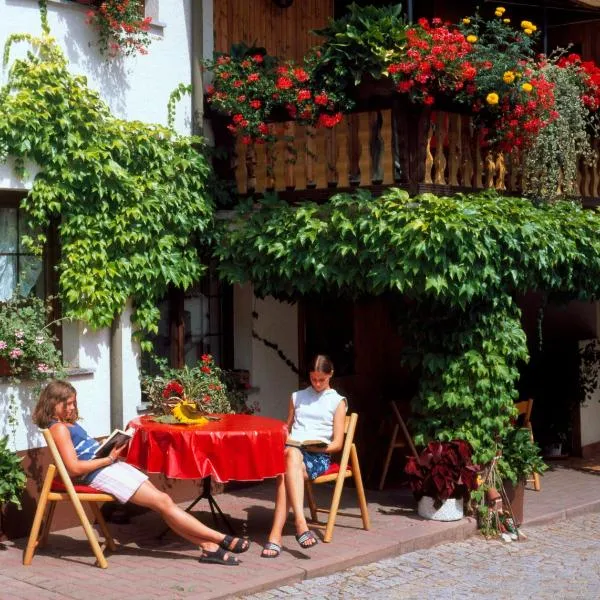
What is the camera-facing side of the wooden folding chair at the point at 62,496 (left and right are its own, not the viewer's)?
right

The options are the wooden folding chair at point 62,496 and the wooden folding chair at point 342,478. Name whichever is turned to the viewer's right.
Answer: the wooden folding chair at point 62,496

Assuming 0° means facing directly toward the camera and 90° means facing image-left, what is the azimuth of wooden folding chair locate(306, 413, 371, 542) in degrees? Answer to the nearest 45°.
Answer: approximately 45°

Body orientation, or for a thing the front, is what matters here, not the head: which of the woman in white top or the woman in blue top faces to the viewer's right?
the woman in blue top

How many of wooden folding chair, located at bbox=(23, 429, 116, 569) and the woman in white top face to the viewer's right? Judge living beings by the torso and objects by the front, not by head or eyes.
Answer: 1

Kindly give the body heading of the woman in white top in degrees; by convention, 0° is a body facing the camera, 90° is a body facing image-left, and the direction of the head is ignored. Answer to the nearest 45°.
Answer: approximately 45°

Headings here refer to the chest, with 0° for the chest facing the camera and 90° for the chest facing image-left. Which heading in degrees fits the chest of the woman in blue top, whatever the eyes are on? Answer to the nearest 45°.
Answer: approximately 270°
